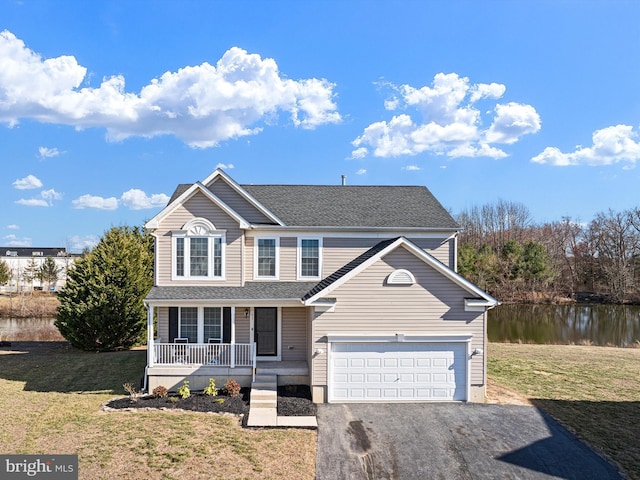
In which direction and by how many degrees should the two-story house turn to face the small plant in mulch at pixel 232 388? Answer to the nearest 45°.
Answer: approximately 45° to its right

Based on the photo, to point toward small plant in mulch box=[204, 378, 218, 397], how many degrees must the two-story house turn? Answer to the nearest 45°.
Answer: approximately 45° to its right

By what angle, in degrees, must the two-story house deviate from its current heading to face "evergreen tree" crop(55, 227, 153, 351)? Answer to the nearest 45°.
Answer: approximately 135° to its right

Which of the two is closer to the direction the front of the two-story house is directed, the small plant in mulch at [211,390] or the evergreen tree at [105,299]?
the small plant in mulch

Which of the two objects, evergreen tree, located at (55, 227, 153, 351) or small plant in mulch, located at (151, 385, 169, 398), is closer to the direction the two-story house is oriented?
the small plant in mulch

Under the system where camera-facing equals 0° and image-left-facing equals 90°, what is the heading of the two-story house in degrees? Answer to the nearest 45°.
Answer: approximately 0°
